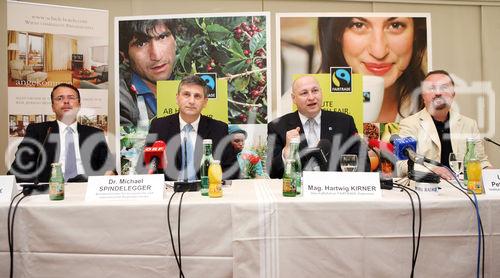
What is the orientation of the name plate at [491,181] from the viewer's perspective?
toward the camera

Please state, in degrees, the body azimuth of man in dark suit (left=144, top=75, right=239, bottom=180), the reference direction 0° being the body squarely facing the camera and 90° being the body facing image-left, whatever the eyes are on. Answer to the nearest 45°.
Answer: approximately 0°

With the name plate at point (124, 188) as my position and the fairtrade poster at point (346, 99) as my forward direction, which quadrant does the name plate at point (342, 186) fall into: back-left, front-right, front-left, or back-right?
front-right

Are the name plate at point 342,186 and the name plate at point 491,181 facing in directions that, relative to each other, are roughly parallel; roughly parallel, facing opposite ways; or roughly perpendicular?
roughly parallel

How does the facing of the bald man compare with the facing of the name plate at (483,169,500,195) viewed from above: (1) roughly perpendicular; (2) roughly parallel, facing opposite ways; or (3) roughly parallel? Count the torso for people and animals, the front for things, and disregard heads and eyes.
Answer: roughly parallel

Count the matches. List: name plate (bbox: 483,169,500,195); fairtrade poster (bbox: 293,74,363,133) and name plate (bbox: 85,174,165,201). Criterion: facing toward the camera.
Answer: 3

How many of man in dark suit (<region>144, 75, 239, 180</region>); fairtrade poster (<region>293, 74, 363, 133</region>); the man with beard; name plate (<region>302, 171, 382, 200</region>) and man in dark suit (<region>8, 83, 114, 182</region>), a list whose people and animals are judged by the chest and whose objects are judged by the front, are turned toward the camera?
5

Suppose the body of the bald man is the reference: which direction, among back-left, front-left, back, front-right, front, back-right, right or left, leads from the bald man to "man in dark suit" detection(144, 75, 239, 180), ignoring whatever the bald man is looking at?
right

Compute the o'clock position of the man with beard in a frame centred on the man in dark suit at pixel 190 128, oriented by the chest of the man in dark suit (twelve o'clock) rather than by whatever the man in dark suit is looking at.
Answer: The man with beard is roughly at 9 o'clock from the man in dark suit.

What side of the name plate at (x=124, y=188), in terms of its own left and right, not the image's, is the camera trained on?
front

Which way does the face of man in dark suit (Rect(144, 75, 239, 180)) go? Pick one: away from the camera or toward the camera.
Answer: toward the camera
